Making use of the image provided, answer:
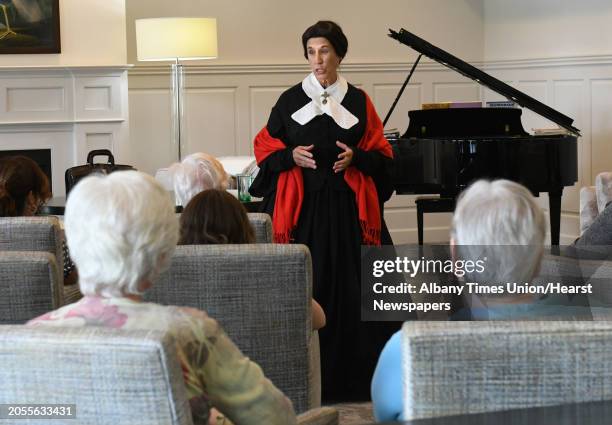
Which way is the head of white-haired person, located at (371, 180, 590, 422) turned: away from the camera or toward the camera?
away from the camera

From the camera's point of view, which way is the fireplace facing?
toward the camera

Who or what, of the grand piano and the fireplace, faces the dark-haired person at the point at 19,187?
the fireplace

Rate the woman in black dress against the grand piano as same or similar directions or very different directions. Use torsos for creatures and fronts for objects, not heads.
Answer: very different directions

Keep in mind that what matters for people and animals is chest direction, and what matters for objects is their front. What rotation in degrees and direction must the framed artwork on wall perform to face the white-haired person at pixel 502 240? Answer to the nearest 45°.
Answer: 0° — it already faces them

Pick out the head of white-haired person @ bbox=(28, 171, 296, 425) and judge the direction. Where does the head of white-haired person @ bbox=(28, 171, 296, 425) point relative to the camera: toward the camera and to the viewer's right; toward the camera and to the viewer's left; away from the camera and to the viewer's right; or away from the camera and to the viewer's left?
away from the camera and to the viewer's right

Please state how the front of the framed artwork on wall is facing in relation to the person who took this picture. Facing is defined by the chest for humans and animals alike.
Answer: facing the viewer

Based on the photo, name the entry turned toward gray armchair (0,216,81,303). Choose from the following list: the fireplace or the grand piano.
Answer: the fireplace

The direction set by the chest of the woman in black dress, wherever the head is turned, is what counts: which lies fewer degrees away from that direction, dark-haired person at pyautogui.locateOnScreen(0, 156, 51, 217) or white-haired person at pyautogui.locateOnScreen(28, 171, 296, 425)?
the white-haired person

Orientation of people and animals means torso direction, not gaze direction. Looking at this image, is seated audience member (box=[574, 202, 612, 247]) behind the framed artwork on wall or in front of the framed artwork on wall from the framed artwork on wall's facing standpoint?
in front

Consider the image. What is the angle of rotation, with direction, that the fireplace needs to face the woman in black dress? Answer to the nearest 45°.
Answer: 0° — it already faces them

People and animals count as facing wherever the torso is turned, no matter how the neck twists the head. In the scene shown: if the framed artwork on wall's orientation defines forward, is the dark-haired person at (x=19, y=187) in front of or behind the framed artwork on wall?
in front

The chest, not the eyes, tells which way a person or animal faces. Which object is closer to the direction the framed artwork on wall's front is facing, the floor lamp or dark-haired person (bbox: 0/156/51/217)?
the dark-haired person

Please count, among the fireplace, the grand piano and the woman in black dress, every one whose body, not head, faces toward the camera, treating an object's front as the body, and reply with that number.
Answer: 2

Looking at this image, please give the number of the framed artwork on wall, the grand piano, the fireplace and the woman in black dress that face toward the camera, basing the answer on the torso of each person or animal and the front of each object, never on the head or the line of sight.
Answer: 3

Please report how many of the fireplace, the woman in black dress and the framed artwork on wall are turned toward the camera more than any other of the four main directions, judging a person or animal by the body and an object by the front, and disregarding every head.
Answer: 3

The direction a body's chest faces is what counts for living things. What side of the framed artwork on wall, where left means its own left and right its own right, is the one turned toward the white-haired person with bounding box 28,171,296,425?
front
